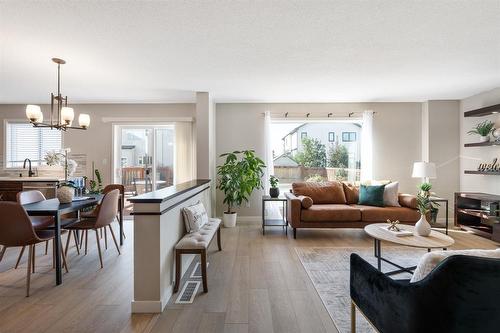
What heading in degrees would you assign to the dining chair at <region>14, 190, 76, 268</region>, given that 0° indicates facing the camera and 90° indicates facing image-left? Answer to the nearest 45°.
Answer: approximately 315°

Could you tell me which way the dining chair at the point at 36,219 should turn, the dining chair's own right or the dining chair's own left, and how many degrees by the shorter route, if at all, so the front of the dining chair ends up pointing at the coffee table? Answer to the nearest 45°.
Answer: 0° — it already faces it

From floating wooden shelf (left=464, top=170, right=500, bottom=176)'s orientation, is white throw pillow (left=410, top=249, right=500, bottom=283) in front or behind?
in front

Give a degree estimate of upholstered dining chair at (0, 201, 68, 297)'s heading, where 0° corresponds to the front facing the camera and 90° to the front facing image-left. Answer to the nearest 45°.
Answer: approximately 225°

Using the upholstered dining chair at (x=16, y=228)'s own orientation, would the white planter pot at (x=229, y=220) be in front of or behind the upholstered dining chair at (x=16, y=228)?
in front

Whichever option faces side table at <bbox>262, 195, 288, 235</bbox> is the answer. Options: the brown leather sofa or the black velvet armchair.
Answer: the black velvet armchair

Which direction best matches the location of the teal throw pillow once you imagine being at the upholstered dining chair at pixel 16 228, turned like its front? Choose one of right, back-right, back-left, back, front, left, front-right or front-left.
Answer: front-right

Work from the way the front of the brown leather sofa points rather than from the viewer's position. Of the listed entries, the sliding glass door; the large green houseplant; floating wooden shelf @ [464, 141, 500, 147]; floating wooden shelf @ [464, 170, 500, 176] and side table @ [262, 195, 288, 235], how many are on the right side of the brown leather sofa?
3

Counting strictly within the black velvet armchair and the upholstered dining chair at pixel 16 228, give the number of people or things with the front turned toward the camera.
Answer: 0

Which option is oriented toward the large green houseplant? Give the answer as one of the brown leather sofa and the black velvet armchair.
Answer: the black velvet armchair

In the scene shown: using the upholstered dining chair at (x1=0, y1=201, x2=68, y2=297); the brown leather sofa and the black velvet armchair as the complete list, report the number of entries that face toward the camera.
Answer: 1

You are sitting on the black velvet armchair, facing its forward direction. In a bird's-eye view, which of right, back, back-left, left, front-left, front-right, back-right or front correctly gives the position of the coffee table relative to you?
front-right

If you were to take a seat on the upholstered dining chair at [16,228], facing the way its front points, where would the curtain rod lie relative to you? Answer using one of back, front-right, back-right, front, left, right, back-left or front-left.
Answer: front-right

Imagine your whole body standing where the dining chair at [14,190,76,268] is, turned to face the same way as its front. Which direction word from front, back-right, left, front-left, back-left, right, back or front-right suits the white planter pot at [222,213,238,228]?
front-left

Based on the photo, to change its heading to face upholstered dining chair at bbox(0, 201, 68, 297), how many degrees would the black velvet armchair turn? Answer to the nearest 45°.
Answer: approximately 45° to its left
